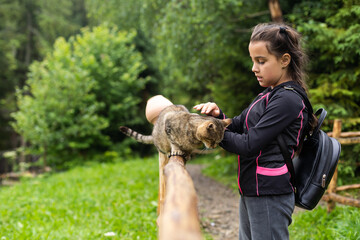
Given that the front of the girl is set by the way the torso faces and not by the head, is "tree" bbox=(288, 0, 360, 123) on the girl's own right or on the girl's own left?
on the girl's own right

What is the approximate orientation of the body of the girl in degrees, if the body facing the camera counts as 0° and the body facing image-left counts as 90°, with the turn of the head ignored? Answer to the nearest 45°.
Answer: approximately 90°

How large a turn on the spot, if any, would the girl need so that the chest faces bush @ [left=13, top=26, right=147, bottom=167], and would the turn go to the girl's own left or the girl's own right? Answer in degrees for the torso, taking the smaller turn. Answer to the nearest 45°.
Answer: approximately 45° to the girl's own right

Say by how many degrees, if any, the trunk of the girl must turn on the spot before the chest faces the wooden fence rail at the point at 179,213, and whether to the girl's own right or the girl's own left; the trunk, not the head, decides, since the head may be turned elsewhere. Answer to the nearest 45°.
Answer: approximately 90° to the girl's own left

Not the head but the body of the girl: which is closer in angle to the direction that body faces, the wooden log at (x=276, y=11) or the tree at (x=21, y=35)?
the tree

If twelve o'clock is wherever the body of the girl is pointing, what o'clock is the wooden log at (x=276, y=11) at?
The wooden log is roughly at 3 o'clock from the girl.
